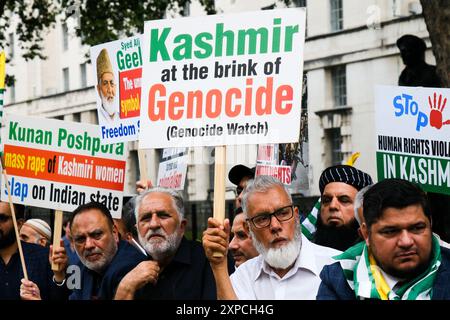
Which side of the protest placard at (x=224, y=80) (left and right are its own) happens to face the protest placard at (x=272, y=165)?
back

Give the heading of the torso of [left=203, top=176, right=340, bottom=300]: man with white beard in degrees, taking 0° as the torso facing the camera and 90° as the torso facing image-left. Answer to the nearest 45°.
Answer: approximately 0°

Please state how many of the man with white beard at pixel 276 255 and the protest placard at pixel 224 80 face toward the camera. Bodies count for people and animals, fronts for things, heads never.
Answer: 2

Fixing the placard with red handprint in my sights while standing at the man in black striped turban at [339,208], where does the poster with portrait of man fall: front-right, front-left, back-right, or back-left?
back-left

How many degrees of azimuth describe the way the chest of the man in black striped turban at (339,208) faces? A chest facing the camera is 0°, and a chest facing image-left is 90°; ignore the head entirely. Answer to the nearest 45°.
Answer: approximately 45°

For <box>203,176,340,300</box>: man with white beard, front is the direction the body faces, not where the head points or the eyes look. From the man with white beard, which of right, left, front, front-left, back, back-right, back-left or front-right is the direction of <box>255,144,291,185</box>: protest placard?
back
